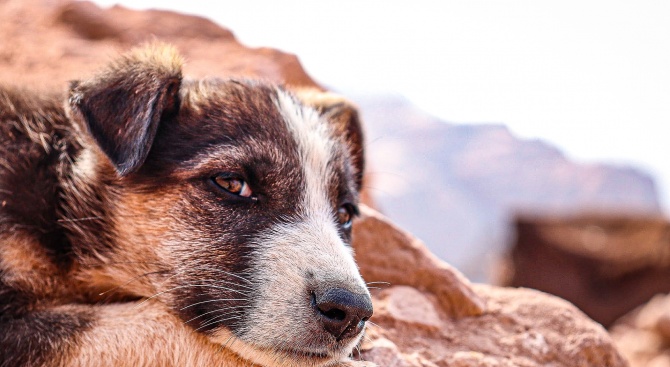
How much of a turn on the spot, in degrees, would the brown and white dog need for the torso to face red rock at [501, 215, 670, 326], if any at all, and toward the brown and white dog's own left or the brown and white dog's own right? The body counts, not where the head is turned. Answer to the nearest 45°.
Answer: approximately 90° to the brown and white dog's own left

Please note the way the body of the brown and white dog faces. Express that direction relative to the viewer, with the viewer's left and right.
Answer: facing the viewer and to the right of the viewer
